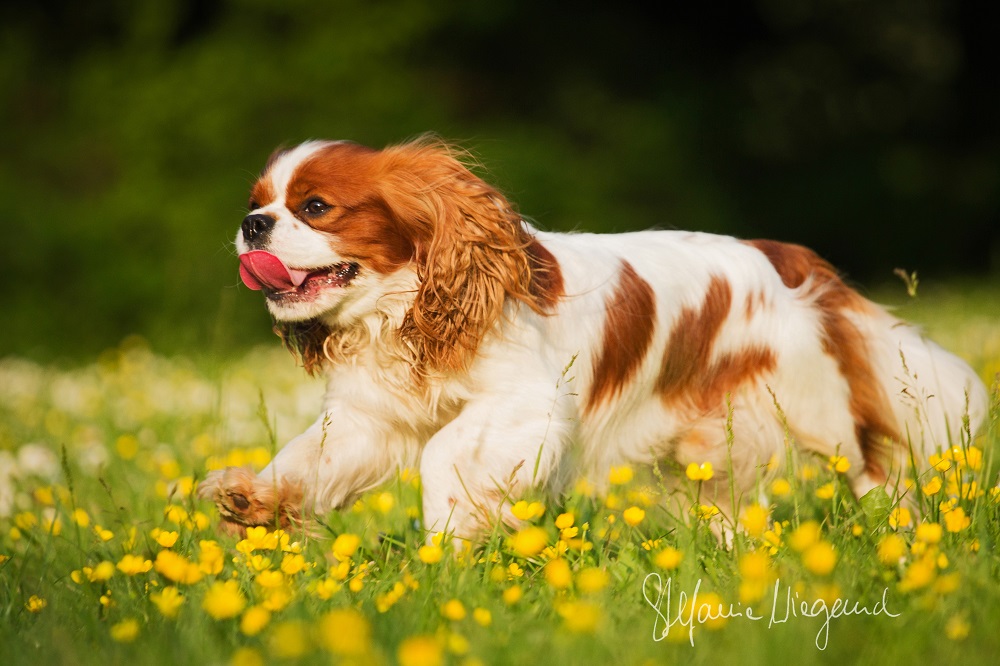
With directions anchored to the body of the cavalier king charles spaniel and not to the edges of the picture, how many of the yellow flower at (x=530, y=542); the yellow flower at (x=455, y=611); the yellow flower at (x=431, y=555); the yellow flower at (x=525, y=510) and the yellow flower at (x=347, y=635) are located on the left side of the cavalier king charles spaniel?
5

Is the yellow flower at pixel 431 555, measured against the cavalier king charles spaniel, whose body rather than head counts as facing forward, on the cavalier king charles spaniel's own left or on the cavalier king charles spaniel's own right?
on the cavalier king charles spaniel's own left

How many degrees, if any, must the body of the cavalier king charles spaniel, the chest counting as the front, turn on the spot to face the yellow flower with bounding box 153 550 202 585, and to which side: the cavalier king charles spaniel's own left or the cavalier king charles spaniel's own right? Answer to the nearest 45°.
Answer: approximately 45° to the cavalier king charles spaniel's own left

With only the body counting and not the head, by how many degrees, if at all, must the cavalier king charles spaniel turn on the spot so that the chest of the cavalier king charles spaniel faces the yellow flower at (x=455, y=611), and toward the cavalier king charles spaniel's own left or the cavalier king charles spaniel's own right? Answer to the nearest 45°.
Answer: approximately 90° to the cavalier king charles spaniel's own left

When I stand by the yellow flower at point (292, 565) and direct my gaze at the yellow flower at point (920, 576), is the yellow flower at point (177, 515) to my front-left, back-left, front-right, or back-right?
back-left

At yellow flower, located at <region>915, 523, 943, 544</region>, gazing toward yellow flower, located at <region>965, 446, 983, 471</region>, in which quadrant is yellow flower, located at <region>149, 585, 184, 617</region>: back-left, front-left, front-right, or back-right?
back-left

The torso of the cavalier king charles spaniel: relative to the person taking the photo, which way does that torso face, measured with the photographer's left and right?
facing to the left of the viewer

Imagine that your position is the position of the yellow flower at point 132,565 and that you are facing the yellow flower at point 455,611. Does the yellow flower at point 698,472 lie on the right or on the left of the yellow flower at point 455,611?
left

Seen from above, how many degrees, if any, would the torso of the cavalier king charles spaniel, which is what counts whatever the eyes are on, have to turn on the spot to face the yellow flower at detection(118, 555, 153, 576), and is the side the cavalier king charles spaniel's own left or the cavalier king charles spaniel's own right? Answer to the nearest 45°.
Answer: approximately 45° to the cavalier king charles spaniel's own left
